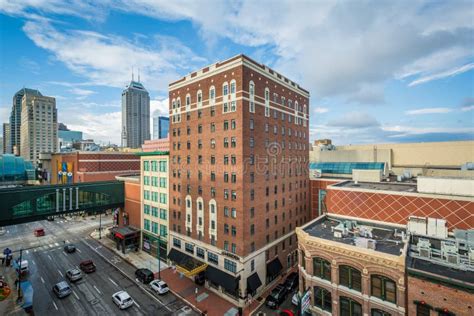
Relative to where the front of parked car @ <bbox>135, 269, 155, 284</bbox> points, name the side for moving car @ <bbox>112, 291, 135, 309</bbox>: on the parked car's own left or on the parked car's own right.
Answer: on the parked car's own left

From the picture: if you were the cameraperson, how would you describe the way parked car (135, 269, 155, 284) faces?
facing away from the viewer and to the left of the viewer

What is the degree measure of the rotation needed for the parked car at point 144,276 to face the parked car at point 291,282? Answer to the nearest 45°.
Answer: approximately 180°

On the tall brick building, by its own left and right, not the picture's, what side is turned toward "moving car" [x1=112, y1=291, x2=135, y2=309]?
front

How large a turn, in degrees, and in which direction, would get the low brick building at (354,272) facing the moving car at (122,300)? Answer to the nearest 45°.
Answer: approximately 45° to its right

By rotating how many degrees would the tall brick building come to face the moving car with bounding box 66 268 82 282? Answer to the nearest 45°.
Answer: approximately 45° to its right

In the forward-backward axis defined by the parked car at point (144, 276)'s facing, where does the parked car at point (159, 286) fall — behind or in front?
behind

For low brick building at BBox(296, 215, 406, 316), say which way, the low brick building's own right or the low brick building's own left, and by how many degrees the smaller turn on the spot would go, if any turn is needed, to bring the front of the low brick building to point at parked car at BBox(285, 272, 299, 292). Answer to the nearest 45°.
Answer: approximately 90° to the low brick building's own right

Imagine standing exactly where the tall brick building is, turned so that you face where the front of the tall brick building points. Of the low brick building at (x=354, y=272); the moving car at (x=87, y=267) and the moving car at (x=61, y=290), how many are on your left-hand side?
1

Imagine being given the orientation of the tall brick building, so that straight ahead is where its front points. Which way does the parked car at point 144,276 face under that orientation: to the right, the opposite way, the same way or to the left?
to the right
